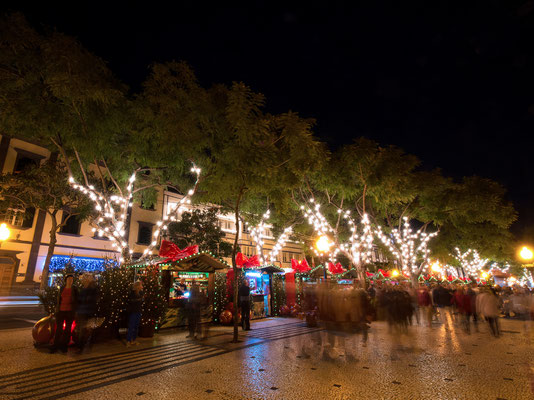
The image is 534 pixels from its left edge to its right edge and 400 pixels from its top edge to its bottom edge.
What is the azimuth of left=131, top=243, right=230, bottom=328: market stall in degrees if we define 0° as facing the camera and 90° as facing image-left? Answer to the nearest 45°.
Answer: approximately 315°

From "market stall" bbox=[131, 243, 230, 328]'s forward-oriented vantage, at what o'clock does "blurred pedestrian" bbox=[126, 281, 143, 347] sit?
The blurred pedestrian is roughly at 2 o'clock from the market stall.

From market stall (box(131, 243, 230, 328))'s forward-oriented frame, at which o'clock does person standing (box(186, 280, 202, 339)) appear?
The person standing is roughly at 1 o'clock from the market stall.

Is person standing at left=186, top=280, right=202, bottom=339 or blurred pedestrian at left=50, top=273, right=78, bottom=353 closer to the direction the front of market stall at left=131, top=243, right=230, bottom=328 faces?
the person standing
